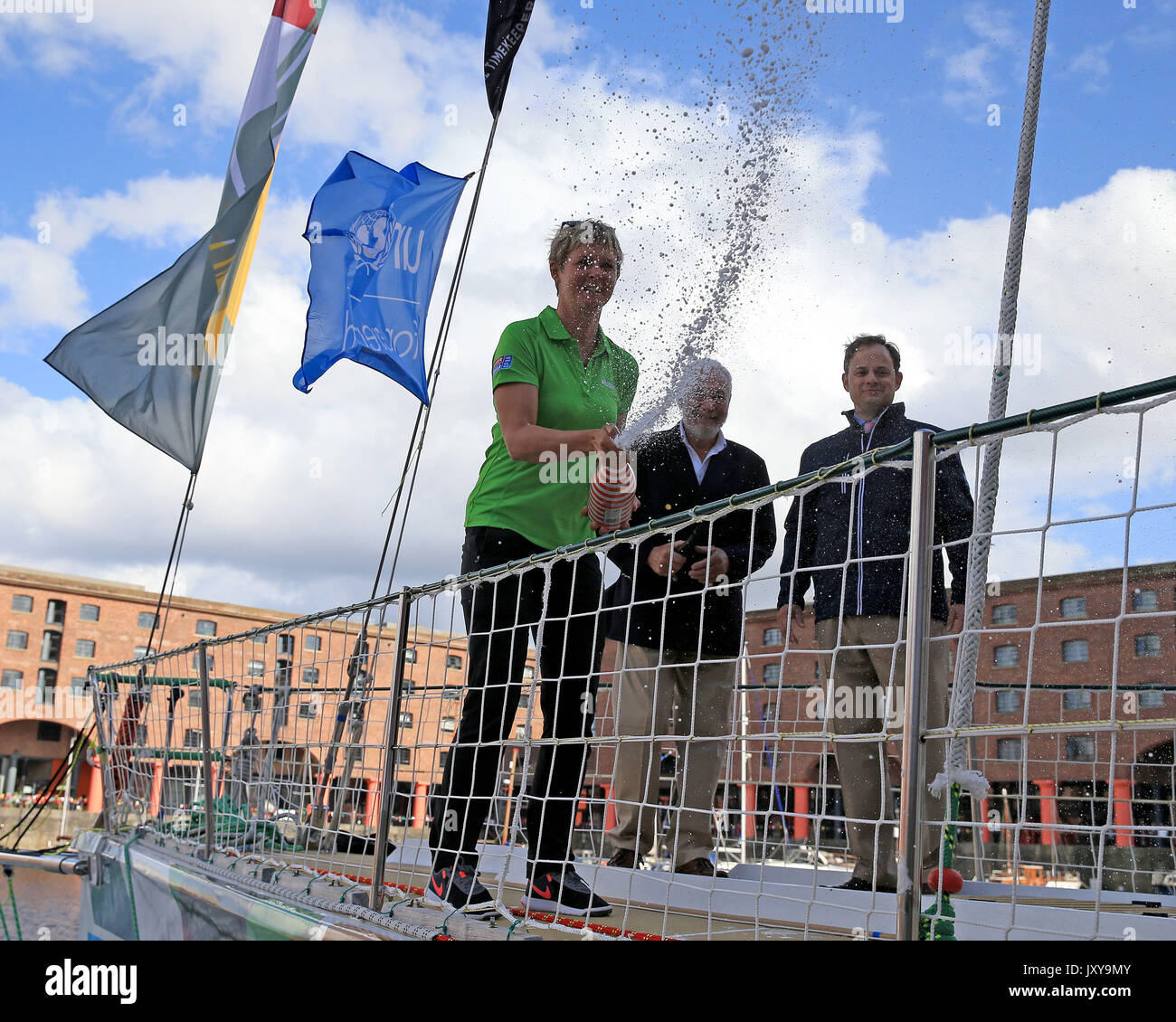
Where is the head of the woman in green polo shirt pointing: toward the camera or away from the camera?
toward the camera

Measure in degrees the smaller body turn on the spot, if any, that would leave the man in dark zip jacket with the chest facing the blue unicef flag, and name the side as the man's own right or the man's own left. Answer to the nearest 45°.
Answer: approximately 135° to the man's own right

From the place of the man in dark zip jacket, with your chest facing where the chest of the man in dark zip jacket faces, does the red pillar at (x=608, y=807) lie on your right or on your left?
on your right

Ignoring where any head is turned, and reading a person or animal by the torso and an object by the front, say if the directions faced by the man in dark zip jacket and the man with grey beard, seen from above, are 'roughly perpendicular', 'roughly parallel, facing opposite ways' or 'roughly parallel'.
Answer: roughly parallel

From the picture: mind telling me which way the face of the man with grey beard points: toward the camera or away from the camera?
toward the camera

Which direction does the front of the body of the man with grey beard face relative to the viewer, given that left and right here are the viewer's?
facing the viewer

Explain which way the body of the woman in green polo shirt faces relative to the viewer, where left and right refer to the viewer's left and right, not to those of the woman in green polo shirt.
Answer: facing the viewer and to the right of the viewer

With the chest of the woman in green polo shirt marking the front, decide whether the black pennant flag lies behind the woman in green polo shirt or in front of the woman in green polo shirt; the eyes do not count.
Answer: behind

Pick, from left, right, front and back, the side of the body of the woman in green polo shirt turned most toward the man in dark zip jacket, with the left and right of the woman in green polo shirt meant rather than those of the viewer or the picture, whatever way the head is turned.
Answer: left

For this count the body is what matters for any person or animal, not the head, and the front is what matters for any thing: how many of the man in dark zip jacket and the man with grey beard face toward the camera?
2

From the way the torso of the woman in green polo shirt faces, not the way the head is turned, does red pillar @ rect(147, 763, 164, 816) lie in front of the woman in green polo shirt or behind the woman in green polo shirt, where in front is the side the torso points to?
behind

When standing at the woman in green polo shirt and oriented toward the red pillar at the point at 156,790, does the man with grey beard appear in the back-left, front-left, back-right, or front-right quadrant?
front-right
